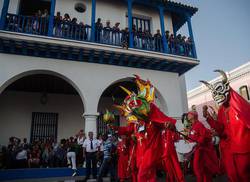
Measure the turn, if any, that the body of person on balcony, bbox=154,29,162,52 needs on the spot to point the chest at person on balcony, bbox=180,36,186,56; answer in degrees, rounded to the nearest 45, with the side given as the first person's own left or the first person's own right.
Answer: approximately 135° to the first person's own left

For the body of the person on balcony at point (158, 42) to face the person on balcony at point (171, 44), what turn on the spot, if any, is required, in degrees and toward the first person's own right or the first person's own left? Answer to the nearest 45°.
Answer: approximately 135° to the first person's own left

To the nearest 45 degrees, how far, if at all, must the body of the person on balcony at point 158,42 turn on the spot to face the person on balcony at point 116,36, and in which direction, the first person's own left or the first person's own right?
approximately 45° to the first person's own right

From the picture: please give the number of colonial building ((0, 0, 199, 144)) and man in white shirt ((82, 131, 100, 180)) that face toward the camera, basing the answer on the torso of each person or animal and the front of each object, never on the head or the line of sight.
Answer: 2

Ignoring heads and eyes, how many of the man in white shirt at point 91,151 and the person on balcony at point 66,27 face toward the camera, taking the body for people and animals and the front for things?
2

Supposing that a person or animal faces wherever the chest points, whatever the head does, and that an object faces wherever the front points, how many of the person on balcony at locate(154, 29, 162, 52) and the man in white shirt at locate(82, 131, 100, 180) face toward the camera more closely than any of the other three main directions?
2

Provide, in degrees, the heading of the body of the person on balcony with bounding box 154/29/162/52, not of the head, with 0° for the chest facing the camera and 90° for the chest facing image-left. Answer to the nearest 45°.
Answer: approximately 0°

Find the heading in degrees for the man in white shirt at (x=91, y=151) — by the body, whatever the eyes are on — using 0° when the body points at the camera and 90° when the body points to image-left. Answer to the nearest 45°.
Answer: approximately 0°
